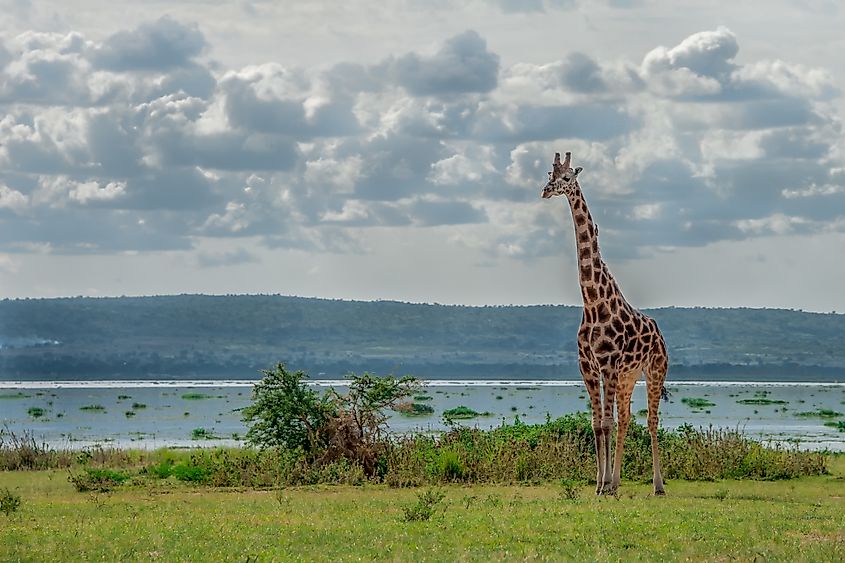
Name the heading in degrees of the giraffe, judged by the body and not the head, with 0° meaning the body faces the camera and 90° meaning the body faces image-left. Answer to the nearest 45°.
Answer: approximately 45°

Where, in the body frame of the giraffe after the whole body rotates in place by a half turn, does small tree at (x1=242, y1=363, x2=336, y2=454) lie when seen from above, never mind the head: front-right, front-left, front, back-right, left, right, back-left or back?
left

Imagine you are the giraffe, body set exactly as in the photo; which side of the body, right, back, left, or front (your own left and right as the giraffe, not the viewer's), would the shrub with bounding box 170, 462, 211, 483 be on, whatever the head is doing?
right

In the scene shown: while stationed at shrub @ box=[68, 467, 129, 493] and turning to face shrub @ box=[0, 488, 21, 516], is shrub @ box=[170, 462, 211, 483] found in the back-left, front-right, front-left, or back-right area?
back-left

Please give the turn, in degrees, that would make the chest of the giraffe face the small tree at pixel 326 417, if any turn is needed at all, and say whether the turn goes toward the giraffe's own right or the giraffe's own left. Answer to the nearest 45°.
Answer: approximately 90° to the giraffe's own right

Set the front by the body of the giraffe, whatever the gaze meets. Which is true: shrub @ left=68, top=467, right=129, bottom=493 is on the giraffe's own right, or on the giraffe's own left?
on the giraffe's own right

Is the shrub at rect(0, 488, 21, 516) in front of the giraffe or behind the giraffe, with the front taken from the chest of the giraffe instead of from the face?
in front
